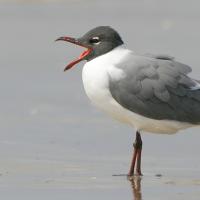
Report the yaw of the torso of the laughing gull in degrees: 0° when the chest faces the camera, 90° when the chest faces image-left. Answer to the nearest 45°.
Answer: approximately 90°
